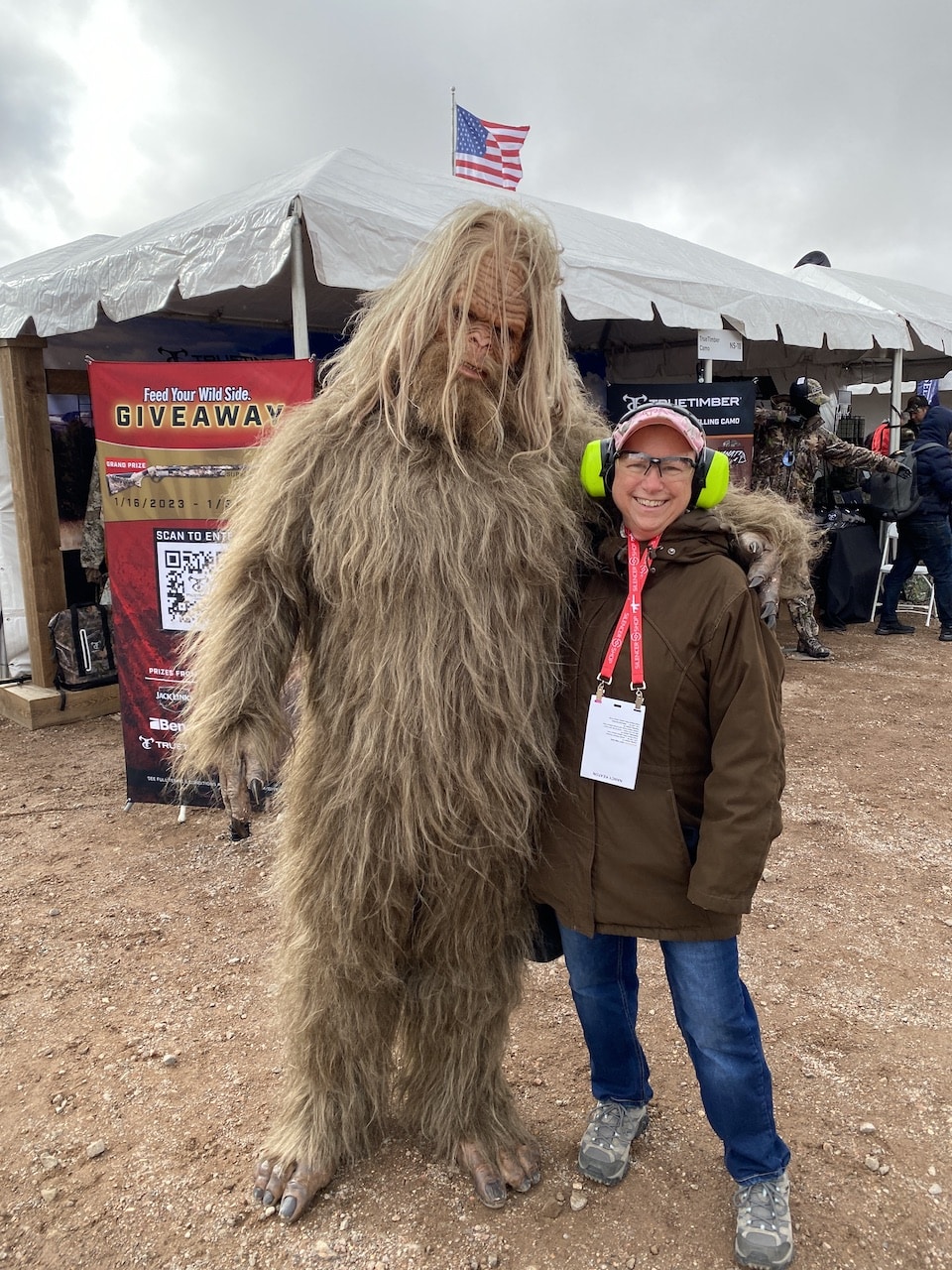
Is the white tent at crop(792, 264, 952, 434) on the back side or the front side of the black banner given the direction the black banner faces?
on the back side

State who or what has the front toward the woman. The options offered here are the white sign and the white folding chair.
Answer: the white sign

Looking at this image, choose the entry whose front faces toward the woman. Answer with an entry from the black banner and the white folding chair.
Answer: the black banner

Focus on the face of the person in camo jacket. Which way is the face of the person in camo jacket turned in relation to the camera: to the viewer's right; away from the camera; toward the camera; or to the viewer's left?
to the viewer's right
